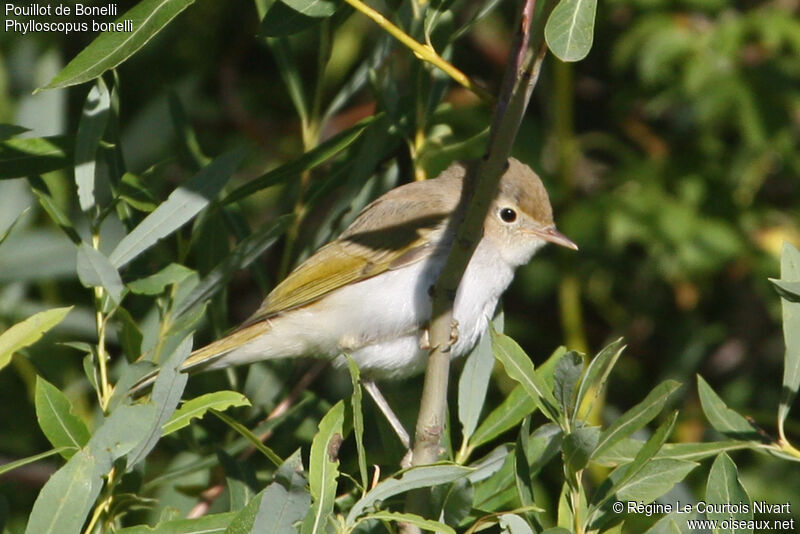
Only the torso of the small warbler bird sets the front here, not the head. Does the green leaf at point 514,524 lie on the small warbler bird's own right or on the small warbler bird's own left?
on the small warbler bird's own right

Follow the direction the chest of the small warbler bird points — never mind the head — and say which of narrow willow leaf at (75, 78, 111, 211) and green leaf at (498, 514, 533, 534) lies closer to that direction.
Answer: the green leaf

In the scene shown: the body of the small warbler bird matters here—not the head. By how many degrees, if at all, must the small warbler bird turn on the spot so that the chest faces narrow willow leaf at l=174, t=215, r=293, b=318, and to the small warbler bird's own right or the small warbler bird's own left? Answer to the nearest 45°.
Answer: approximately 135° to the small warbler bird's own right

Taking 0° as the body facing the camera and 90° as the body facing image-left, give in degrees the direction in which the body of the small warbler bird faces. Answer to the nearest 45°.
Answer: approximately 270°

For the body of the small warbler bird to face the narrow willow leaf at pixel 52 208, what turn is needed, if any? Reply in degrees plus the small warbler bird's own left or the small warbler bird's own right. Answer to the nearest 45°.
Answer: approximately 135° to the small warbler bird's own right
